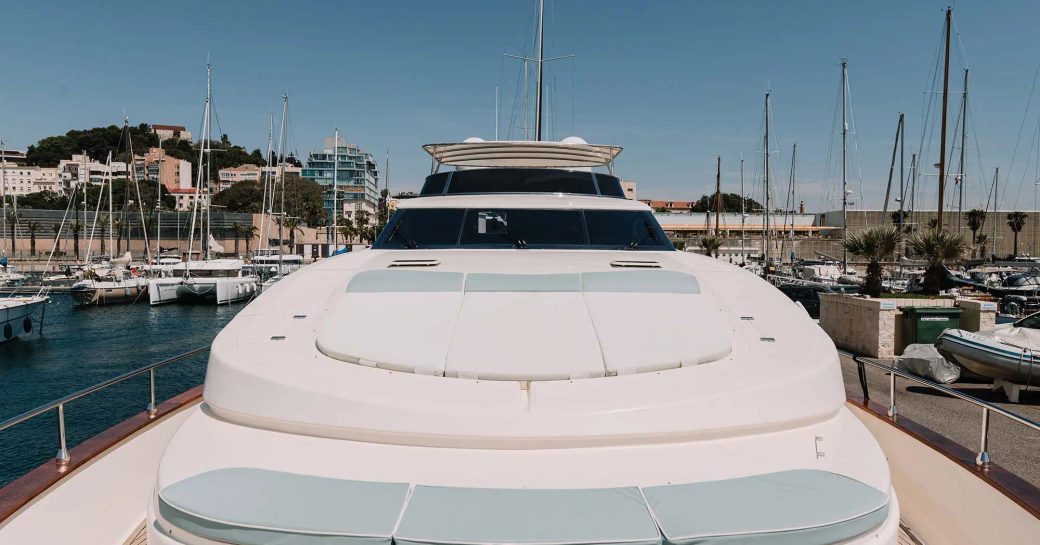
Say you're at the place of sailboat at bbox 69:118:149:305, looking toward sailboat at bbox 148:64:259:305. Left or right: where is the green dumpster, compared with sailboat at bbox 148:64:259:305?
right

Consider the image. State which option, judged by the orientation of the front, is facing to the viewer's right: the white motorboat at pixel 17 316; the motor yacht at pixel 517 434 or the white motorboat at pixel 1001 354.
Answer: the white motorboat at pixel 17 316

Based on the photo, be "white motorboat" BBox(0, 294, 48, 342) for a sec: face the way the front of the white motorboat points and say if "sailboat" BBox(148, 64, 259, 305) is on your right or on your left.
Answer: on your left

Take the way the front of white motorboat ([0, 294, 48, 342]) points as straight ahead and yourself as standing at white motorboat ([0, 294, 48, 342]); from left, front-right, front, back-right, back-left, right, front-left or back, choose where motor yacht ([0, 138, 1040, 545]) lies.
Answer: right

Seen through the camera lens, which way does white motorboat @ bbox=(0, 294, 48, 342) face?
facing to the right of the viewer

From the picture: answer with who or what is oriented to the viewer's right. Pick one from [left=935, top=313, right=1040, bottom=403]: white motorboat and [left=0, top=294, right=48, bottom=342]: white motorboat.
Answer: [left=0, top=294, right=48, bottom=342]: white motorboat

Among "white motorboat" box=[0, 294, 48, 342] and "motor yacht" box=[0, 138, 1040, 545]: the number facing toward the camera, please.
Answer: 1

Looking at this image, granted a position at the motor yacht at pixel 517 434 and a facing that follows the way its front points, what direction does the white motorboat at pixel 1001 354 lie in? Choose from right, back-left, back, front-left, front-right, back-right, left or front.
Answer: back-left

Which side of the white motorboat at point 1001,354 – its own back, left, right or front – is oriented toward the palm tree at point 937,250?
right

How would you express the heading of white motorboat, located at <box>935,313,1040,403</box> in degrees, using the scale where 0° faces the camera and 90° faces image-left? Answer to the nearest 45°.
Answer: approximately 90°

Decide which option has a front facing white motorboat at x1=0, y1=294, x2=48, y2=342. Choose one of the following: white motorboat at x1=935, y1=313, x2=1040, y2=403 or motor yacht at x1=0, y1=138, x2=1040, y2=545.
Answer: white motorboat at x1=935, y1=313, x2=1040, y2=403
